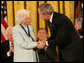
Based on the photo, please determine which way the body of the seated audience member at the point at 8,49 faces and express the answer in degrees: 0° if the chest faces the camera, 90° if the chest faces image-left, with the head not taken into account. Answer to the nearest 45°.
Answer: approximately 315°

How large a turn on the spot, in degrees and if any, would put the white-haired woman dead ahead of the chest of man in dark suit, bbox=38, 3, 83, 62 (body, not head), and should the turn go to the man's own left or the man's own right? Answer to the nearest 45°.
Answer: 0° — they already face them

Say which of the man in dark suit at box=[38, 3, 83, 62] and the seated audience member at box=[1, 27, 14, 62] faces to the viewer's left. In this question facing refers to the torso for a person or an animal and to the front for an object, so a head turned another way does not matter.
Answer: the man in dark suit

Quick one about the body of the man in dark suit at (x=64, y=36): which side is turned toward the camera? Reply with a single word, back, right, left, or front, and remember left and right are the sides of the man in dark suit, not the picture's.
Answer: left

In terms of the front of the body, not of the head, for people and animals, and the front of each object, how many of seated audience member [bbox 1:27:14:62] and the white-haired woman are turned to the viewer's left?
0

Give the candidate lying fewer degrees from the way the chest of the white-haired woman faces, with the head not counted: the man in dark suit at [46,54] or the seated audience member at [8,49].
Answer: the man in dark suit

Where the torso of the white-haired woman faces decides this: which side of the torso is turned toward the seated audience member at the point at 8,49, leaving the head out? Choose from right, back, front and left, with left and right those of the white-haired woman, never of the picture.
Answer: back

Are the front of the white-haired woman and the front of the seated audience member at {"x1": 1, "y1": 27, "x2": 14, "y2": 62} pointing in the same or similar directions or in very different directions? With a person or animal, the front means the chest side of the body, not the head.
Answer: same or similar directions

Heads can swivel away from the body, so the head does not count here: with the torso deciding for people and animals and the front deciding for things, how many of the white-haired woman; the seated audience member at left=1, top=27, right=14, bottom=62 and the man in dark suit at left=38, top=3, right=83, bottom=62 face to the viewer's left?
1

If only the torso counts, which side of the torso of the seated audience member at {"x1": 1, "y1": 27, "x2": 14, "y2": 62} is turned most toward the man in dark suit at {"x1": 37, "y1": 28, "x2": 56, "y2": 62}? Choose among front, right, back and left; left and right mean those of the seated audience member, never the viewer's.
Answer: front

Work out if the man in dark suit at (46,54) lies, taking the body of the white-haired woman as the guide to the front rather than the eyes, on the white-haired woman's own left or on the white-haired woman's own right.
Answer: on the white-haired woman's own left

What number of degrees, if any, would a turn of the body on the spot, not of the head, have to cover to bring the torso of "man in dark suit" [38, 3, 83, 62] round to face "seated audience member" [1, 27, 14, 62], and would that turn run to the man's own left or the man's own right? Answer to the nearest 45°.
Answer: approximately 45° to the man's own right
